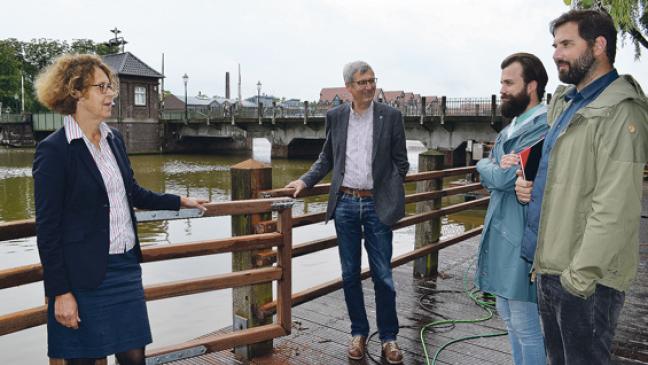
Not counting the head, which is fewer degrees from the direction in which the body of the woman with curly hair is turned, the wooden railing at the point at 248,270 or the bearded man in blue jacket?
the bearded man in blue jacket

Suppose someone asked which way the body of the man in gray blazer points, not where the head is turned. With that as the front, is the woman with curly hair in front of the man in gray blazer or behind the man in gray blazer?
in front

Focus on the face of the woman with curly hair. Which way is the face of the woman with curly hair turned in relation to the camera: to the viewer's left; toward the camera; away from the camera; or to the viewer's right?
to the viewer's right

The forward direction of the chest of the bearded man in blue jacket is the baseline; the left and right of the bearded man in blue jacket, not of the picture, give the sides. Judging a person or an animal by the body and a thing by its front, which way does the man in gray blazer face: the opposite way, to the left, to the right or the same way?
to the left

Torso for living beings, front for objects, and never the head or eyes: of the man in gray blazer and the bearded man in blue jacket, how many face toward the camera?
1

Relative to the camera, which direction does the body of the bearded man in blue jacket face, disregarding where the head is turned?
to the viewer's left

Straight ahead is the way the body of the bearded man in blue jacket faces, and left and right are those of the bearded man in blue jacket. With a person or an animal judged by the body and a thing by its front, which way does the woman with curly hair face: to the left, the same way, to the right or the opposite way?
the opposite way

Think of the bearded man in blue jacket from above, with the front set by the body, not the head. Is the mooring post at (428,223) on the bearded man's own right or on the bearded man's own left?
on the bearded man's own right

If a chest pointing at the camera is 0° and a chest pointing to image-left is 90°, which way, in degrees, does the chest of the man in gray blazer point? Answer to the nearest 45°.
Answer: approximately 0°

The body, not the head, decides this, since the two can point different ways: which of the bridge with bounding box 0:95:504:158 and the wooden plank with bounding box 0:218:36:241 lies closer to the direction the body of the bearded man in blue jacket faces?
the wooden plank

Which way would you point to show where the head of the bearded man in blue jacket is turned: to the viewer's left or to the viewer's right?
to the viewer's left

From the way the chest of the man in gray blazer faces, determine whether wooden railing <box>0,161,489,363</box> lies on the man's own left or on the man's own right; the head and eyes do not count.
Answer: on the man's own right

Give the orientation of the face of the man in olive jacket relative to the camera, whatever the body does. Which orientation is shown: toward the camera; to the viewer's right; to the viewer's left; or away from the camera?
to the viewer's left

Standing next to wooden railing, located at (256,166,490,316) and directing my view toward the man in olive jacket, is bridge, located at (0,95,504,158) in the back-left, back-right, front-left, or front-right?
back-left
